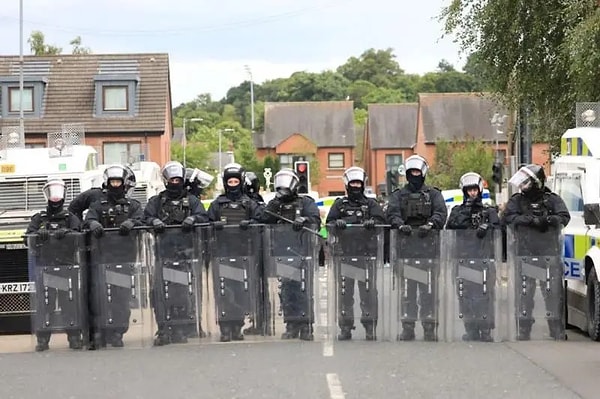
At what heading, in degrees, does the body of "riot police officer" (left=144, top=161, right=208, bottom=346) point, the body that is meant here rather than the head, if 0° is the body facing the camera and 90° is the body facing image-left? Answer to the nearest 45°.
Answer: approximately 0°

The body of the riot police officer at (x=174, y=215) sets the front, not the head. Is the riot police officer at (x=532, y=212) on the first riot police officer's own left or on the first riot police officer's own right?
on the first riot police officer's own left

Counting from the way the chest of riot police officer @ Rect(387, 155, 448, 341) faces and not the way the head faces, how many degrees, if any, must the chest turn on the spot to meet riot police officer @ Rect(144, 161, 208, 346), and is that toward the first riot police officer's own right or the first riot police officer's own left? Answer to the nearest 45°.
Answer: approximately 90° to the first riot police officer's own right

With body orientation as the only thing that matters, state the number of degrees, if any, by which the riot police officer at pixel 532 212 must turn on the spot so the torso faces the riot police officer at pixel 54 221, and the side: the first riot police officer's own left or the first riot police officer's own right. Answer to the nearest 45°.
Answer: approximately 90° to the first riot police officer's own right

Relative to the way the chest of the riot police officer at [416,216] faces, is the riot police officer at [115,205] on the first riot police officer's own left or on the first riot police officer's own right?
on the first riot police officer's own right
